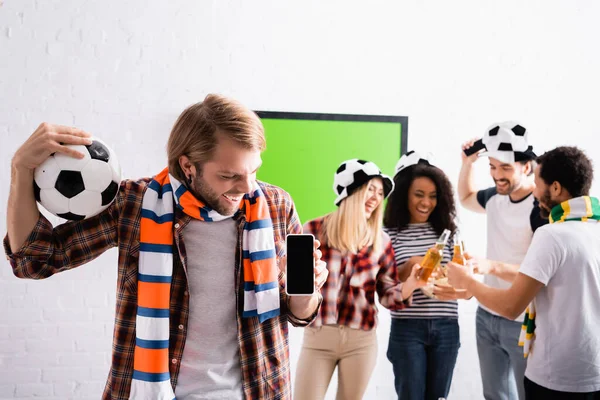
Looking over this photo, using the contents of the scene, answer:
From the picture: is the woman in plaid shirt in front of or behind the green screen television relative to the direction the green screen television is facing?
in front

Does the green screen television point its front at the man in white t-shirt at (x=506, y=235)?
no

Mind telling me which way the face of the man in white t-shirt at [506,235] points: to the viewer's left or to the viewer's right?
to the viewer's left

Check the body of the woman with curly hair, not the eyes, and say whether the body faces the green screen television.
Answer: no

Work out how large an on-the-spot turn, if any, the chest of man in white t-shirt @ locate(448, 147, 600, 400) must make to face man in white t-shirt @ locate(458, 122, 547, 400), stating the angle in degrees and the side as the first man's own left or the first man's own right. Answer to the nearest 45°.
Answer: approximately 45° to the first man's own right

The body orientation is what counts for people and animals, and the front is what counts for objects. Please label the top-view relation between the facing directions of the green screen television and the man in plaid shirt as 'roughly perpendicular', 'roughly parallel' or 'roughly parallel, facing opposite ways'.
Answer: roughly parallel

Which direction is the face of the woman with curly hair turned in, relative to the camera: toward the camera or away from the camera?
toward the camera

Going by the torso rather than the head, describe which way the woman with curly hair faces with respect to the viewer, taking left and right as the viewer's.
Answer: facing the viewer

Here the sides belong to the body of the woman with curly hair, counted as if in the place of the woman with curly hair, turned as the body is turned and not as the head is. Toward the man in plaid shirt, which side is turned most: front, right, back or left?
front

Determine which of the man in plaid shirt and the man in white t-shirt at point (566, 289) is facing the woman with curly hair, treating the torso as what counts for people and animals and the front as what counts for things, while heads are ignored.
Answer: the man in white t-shirt

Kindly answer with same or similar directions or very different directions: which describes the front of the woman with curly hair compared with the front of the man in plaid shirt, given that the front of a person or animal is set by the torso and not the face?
same or similar directions

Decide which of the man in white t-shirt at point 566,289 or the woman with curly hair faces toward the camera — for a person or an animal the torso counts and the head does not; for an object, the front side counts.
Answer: the woman with curly hair

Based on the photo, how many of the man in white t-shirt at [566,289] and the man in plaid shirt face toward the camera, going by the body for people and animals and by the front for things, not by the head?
1

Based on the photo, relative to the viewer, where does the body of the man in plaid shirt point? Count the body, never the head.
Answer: toward the camera

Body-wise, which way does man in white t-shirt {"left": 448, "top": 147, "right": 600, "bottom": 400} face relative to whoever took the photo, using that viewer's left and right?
facing away from the viewer and to the left of the viewer

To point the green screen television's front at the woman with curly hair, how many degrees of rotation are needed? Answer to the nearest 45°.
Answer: approximately 45° to its left
